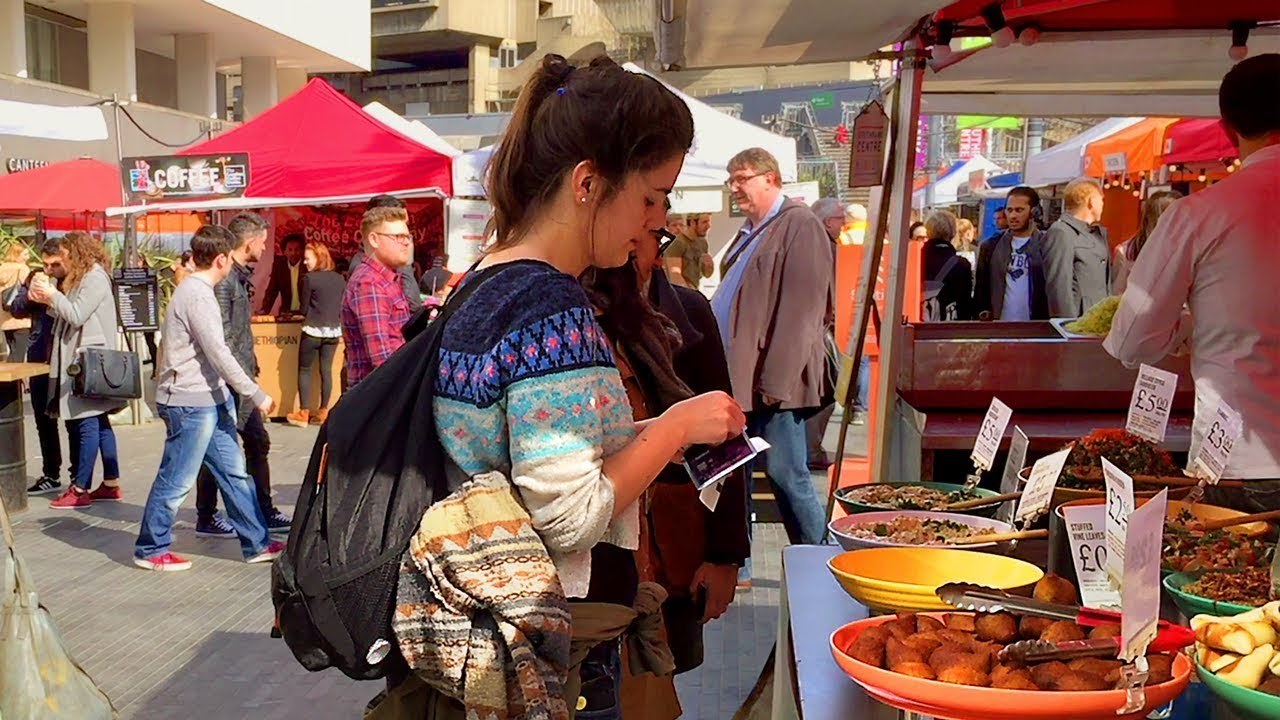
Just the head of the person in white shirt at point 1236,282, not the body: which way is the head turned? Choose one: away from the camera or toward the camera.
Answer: away from the camera

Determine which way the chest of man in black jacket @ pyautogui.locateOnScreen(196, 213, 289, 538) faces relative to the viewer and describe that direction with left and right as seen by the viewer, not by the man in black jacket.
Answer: facing to the right of the viewer

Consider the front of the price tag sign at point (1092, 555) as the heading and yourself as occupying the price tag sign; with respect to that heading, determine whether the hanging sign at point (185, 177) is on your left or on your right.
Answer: on your right

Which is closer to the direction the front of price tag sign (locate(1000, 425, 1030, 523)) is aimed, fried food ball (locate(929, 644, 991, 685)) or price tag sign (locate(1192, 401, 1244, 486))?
the fried food ball

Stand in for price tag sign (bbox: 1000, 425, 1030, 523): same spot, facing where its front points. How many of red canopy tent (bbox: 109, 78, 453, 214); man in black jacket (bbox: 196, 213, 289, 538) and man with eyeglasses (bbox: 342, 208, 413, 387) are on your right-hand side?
3

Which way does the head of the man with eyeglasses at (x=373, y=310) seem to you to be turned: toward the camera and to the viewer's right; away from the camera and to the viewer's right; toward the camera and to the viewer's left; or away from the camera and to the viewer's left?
toward the camera and to the viewer's right

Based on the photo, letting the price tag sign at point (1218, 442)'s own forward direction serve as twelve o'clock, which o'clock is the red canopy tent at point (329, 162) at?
The red canopy tent is roughly at 3 o'clock from the price tag sign.

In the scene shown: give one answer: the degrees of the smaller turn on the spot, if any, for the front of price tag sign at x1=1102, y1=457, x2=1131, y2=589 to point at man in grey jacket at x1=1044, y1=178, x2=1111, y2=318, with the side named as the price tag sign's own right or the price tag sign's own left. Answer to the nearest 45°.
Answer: approximately 135° to the price tag sign's own right

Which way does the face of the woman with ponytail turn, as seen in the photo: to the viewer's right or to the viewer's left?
to the viewer's right

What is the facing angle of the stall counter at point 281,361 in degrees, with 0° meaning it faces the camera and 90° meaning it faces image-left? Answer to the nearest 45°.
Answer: approximately 0°

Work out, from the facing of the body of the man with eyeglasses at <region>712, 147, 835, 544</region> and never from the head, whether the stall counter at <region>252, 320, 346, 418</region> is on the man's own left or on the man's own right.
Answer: on the man's own right

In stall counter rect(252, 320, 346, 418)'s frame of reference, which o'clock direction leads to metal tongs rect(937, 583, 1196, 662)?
The metal tongs is roughly at 12 o'clock from the stall counter.

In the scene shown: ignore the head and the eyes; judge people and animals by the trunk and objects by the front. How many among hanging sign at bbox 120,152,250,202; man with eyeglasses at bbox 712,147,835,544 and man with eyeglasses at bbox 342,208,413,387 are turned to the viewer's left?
1
